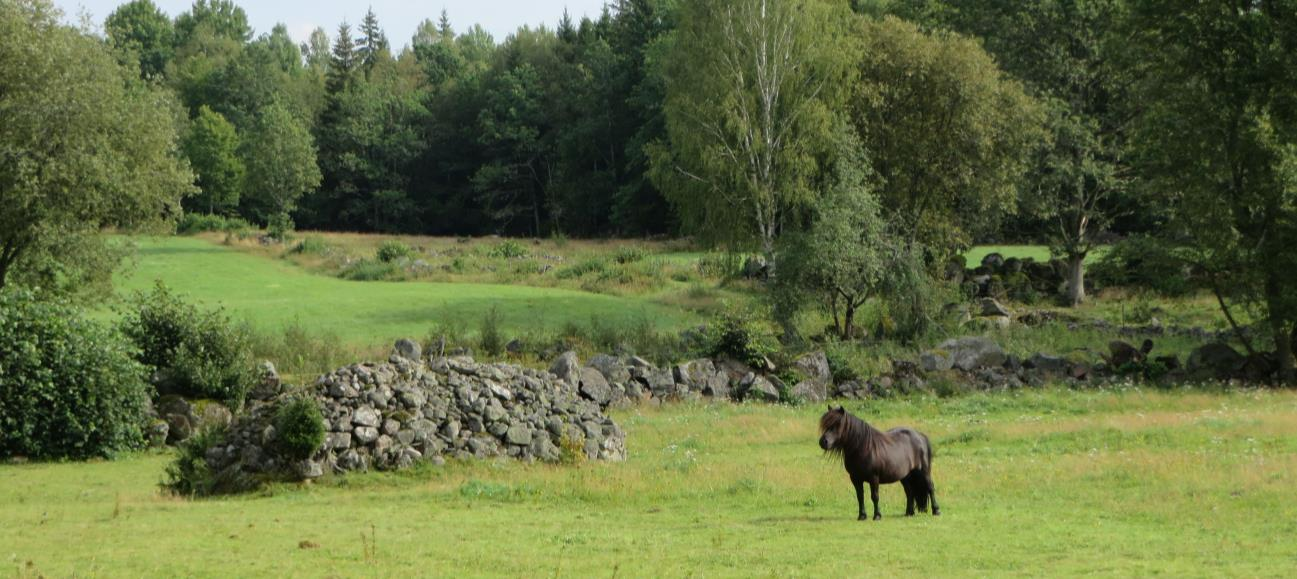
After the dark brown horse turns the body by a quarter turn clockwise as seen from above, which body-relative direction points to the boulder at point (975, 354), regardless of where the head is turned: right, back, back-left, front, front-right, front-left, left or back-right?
front-right

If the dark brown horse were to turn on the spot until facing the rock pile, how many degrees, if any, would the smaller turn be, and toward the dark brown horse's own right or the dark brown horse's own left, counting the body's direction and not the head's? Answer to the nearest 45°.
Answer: approximately 90° to the dark brown horse's own right

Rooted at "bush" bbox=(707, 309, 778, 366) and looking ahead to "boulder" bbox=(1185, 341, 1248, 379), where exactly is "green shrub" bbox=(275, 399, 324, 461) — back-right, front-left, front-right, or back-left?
back-right

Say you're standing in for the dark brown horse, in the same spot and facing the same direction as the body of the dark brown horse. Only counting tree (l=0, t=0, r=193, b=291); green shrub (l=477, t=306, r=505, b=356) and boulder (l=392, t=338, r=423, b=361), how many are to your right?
3

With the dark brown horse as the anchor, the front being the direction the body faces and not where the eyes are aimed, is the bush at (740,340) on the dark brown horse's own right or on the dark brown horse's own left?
on the dark brown horse's own right

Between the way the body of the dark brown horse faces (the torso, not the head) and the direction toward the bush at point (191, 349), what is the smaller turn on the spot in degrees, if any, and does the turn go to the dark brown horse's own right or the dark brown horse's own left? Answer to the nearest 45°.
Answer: approximately 90° to the dark brown horse's own right

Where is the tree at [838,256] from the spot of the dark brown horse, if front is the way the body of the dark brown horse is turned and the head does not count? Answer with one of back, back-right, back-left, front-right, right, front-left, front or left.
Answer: back-right

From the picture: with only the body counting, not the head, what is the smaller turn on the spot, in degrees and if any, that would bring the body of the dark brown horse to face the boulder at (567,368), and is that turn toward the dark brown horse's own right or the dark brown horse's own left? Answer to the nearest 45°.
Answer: approximately 90° to the dark brown horse's own right

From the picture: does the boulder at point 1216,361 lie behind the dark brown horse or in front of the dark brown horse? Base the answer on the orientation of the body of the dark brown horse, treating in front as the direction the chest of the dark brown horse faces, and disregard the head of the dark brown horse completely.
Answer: behind

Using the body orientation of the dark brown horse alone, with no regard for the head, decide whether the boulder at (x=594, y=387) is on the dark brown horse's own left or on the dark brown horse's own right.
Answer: on the dark brown horse's own right

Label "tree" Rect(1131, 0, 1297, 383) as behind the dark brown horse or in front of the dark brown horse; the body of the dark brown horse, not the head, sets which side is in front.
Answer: behind

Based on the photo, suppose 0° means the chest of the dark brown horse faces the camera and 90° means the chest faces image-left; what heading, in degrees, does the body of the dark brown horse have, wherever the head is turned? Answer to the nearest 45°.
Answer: approximately 45°

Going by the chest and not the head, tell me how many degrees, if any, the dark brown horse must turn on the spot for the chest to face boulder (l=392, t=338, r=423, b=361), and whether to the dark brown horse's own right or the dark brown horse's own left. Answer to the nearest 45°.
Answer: approximately 90° to the dark brown horse's own right
